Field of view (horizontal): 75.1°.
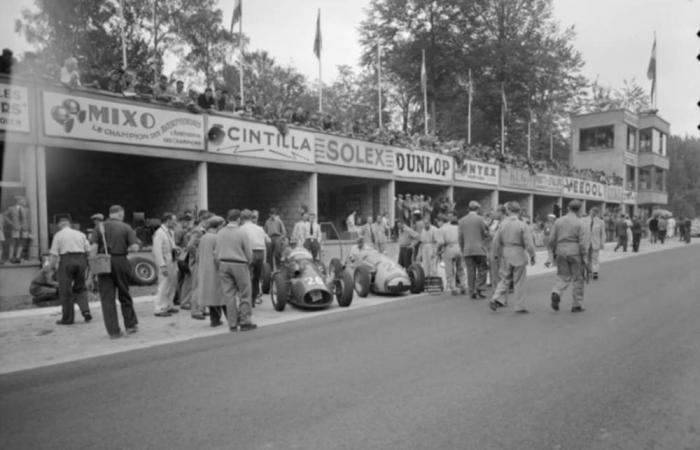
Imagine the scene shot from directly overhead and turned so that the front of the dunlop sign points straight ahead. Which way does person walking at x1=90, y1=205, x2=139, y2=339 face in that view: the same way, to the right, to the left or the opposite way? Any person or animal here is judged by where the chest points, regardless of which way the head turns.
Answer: the opposite way

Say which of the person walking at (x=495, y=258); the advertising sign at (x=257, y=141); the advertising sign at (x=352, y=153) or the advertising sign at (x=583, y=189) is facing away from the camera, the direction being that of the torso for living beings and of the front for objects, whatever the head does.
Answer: the person walking

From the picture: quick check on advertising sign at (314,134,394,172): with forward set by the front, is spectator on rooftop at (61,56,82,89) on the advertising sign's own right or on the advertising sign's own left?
on the advertising sign's own right

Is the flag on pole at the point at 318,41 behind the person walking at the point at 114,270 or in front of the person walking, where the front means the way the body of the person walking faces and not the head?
in front

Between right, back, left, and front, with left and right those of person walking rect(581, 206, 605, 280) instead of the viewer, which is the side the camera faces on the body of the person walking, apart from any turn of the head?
front

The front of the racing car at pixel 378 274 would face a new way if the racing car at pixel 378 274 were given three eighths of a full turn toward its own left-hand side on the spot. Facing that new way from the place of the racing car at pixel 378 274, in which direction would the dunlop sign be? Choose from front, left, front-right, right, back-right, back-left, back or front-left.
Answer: front

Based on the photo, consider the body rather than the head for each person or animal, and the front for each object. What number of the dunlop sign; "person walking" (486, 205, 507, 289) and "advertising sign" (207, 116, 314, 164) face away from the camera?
1

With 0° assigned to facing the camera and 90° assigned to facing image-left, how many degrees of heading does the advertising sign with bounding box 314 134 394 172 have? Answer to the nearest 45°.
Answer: approximately 315°

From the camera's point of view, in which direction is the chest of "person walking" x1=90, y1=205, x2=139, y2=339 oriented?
away from the camera

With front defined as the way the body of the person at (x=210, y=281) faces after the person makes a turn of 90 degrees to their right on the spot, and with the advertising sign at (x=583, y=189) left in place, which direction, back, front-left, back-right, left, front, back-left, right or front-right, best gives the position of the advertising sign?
left

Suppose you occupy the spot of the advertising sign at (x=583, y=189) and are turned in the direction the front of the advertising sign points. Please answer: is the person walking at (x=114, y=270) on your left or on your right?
on your right
